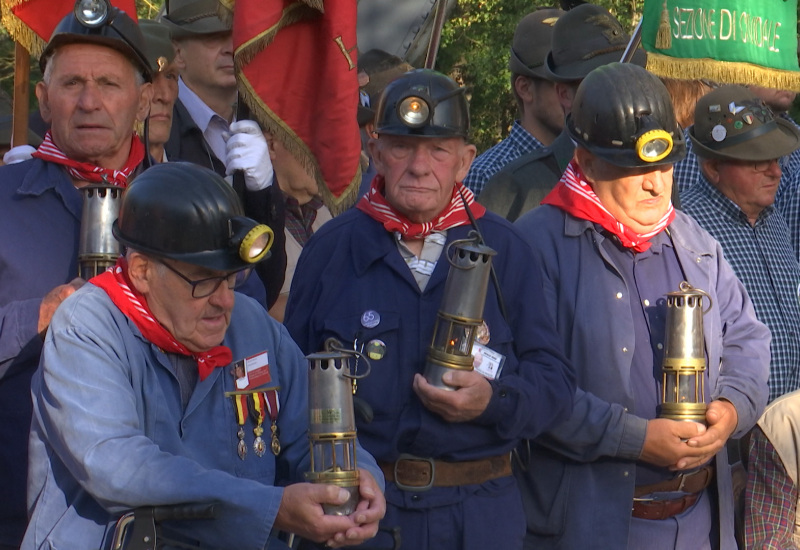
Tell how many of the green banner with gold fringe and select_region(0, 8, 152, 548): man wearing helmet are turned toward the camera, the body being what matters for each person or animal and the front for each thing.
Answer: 2

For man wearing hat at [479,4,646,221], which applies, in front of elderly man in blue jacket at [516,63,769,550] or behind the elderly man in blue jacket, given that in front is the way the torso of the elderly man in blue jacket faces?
behind

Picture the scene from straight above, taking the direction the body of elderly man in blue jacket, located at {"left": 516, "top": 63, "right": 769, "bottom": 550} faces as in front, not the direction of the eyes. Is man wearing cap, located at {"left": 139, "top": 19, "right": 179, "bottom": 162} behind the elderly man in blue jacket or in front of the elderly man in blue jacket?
behind

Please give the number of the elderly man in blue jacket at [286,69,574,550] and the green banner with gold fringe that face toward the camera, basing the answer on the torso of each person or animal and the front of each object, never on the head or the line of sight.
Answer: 2

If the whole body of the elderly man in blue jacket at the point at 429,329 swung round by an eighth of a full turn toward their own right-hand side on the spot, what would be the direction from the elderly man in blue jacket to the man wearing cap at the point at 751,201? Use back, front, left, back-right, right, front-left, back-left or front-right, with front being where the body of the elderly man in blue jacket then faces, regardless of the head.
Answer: back

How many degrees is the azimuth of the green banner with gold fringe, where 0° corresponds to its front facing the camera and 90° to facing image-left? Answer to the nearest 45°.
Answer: approximately 0°

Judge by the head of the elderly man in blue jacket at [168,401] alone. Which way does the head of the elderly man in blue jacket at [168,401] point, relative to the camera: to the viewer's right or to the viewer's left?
to the viewer's right

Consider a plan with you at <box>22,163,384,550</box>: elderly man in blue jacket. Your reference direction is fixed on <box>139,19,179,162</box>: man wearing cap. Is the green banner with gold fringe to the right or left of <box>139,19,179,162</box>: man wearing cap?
right

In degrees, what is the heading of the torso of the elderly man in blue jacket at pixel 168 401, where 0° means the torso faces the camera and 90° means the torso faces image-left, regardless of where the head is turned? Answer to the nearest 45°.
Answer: approximately 315°
